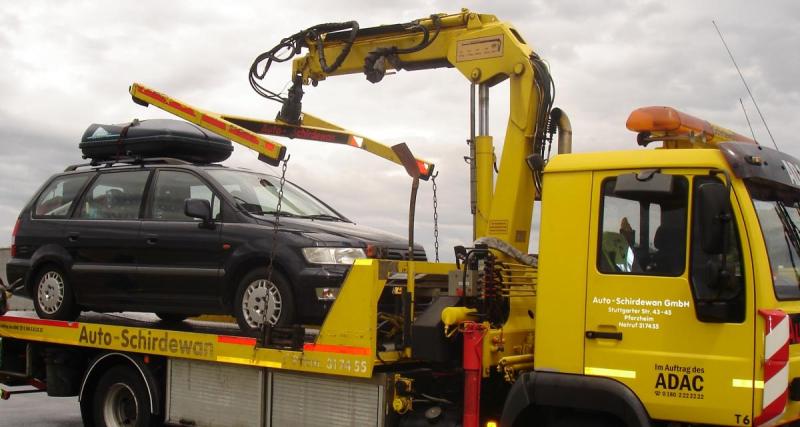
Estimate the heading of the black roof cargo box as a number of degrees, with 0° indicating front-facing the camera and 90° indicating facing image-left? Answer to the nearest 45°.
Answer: approximately 270°

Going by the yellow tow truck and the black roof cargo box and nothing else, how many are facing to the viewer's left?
0

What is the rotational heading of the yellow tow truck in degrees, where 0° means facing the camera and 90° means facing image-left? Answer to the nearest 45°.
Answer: approximately 315°

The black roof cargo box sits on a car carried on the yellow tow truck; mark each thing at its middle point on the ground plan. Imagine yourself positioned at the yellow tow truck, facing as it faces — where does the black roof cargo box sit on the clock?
The black roof cargo box is roughly at 6 o'clock from the yellow tow truck.
